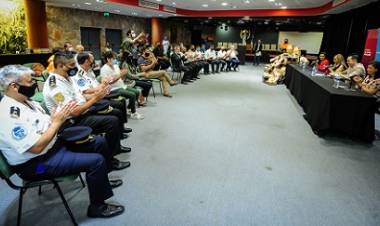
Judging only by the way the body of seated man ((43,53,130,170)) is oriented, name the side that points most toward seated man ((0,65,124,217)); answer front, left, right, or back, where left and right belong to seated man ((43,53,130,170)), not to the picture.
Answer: right

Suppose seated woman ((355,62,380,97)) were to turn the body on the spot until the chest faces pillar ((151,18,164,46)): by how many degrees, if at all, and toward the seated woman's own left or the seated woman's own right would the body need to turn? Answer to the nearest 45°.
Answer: approximately 45° to the seated woman's own right

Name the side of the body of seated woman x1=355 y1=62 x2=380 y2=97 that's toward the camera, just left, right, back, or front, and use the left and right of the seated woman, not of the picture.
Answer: left

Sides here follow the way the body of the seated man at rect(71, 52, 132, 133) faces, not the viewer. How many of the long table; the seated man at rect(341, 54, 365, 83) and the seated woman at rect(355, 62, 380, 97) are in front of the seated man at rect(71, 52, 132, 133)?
3

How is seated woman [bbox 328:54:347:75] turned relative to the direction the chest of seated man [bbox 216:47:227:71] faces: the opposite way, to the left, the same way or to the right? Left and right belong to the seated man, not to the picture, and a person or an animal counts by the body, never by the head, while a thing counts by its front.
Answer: the opposite way

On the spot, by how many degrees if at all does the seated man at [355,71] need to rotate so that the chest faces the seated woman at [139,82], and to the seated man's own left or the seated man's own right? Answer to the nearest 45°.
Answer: approximately 45° to the seated man's own left

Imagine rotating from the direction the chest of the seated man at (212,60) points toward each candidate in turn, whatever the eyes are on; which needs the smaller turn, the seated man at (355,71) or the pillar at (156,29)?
the seated man

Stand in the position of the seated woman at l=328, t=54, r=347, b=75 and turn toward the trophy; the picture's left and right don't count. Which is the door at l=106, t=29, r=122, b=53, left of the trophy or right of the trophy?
left

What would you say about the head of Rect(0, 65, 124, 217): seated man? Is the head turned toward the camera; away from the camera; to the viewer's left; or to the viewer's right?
to the viewer's right

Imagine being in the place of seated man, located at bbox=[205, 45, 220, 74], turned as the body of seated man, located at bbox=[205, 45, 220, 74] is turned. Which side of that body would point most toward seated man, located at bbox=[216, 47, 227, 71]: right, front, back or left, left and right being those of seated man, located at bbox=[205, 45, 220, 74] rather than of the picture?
left

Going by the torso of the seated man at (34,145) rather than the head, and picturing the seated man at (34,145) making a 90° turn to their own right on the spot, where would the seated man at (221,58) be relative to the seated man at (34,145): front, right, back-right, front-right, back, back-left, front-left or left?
back-left

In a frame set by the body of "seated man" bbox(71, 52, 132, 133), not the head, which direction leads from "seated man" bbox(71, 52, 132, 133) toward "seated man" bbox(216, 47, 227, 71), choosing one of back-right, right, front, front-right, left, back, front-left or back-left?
front-left

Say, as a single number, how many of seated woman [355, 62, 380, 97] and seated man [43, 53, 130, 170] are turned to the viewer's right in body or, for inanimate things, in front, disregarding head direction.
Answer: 1

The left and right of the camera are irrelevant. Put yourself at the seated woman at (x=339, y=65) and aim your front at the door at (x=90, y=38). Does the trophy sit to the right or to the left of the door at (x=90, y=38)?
right

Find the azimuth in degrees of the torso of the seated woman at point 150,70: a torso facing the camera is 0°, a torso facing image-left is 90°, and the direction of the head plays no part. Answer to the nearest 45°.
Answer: approximately 270°
